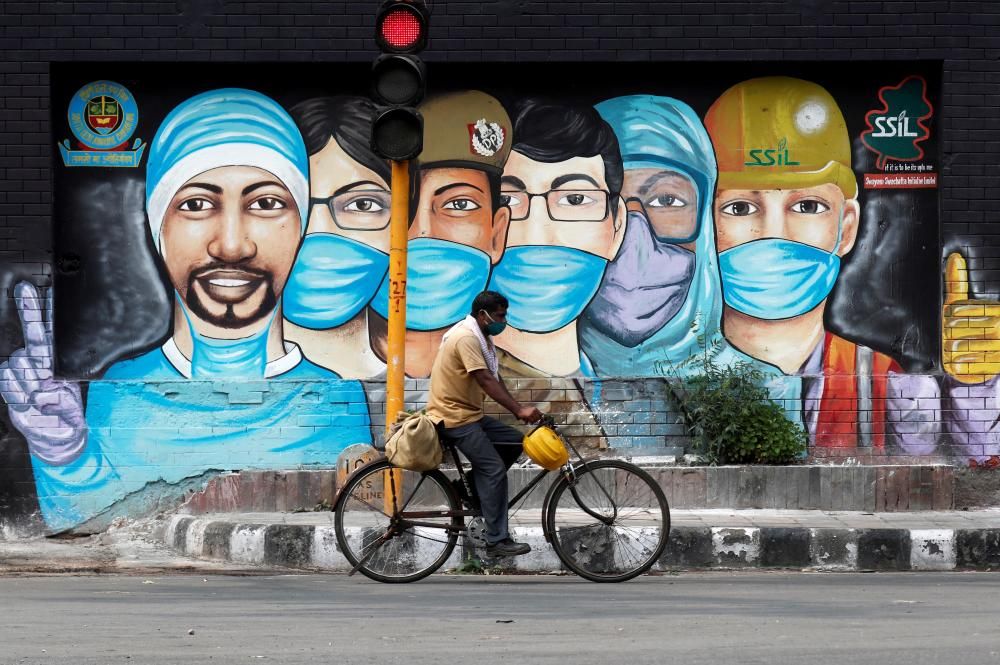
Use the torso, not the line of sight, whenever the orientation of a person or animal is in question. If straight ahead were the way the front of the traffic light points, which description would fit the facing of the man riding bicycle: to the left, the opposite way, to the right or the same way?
to the left

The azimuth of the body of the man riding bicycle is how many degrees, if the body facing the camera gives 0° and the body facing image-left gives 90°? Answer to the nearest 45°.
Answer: approximately 270°

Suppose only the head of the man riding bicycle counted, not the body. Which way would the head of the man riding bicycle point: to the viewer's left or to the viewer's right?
to the viewer's right

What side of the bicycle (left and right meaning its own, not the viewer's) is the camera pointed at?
right

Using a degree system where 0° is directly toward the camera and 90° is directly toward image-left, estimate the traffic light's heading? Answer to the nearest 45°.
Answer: approximately 0°

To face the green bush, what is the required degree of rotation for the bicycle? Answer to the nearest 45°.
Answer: approximately 45° to its left

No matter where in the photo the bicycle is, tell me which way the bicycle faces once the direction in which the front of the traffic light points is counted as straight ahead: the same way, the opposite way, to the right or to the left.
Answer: to the left
